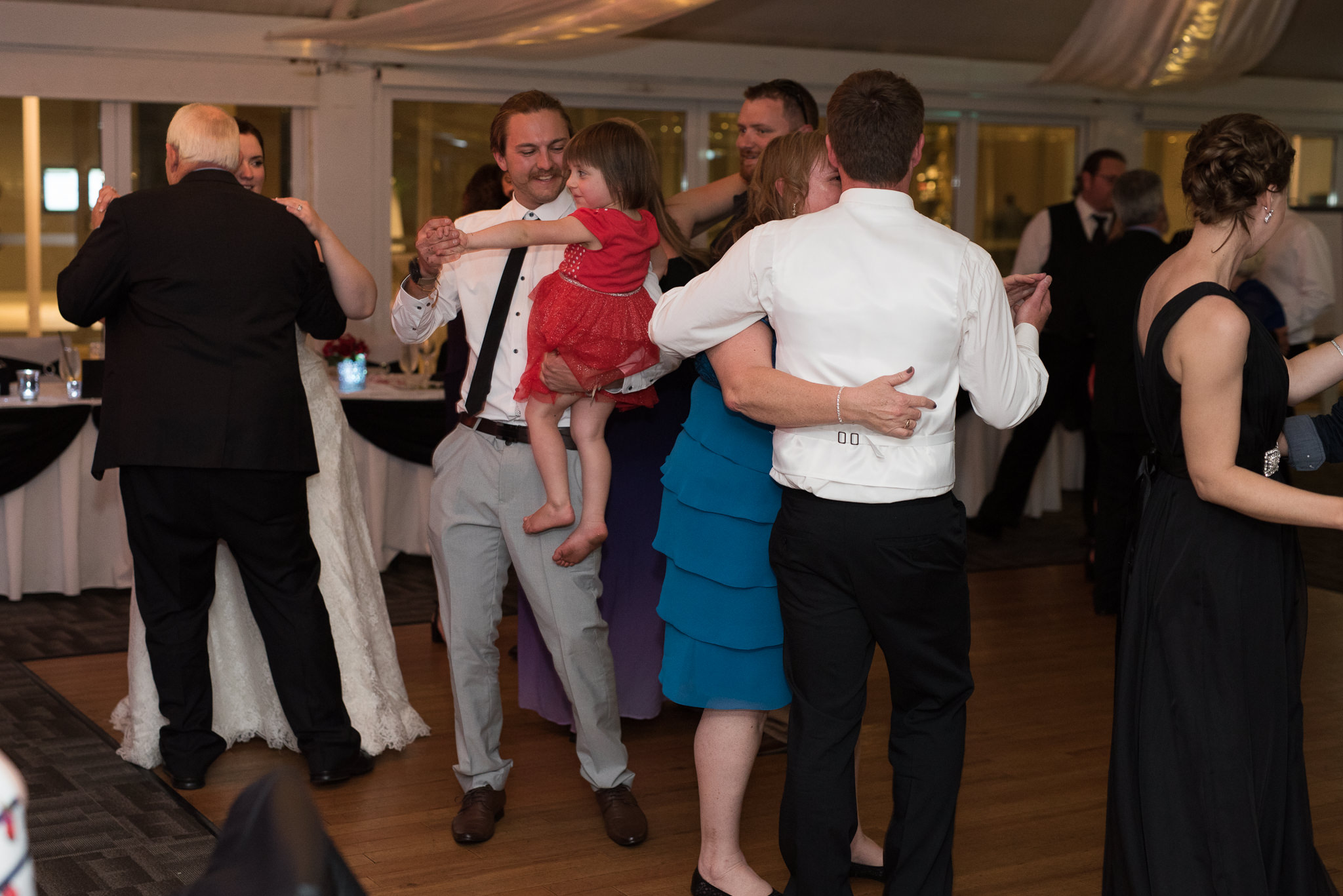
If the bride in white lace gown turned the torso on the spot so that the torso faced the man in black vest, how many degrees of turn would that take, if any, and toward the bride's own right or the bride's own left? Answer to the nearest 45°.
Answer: approximately 135° to the bride's own left

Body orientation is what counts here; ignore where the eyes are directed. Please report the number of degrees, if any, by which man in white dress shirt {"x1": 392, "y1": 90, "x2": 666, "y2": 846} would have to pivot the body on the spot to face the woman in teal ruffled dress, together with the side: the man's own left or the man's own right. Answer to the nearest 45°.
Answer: approximately 45° to the man's own left

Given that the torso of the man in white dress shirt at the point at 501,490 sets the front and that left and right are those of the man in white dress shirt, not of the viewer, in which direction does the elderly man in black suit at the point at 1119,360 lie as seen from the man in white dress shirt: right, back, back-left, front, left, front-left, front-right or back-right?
back-left

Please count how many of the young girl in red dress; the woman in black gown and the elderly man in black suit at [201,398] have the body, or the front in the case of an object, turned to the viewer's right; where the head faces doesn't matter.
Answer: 1

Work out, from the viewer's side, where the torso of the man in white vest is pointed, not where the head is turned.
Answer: away from the camera

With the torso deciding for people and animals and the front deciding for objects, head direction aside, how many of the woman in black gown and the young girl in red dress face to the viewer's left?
1

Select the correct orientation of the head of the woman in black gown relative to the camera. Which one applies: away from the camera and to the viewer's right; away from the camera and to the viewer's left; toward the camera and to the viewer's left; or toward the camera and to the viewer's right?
away from the camera and to the viewer's right

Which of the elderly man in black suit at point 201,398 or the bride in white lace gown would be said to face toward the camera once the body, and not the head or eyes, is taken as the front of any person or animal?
the bride in white lace gown
